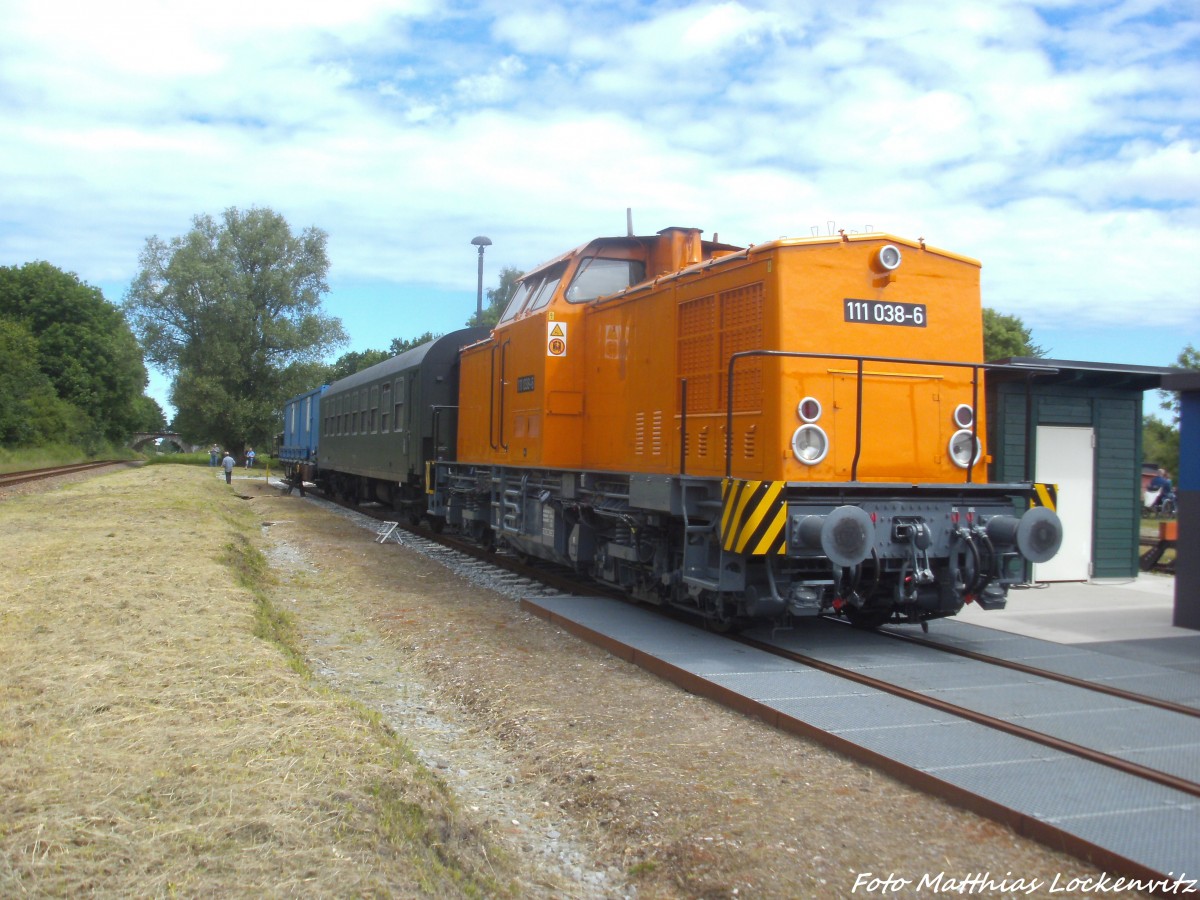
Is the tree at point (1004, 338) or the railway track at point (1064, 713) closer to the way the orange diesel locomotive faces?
the railway track

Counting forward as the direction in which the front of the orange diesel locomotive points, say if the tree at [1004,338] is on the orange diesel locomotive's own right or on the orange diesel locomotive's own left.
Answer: on the orange diesel locomotive's own left

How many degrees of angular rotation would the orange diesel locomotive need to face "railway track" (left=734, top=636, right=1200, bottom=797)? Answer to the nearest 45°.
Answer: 0° — it already faces it

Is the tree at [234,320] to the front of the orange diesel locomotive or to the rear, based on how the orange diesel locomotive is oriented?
to the rear

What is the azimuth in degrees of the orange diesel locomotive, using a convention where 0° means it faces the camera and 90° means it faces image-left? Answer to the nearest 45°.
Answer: approximately 315°

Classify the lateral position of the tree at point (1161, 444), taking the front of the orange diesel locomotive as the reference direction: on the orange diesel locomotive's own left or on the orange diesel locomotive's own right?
on the orange diesel locomotive's own left

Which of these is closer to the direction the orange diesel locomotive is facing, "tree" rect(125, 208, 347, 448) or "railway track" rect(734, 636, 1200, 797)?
the railway track
